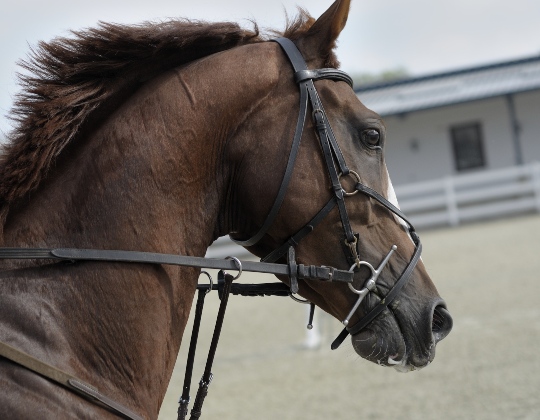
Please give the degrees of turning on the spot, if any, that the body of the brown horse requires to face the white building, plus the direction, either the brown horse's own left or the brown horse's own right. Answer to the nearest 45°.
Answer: approximately 45° to the brown horse's own left

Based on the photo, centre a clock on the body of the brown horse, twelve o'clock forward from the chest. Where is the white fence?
The white fence is roughly at 10 o'clock from the brown horse.

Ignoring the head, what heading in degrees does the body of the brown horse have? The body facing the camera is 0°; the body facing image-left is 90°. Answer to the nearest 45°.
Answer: approximately 270°
